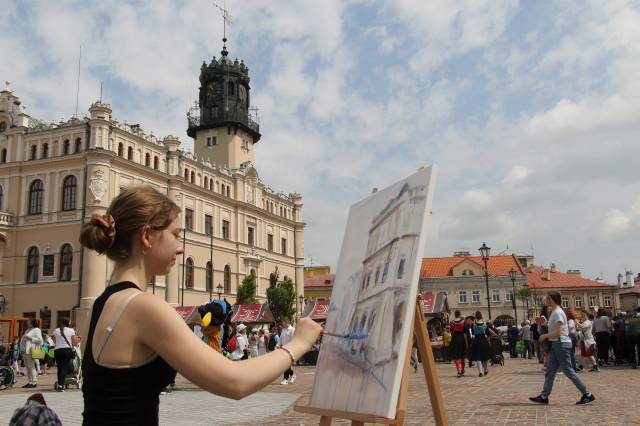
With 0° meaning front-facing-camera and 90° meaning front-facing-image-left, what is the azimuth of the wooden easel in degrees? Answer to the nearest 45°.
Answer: approximately 45°

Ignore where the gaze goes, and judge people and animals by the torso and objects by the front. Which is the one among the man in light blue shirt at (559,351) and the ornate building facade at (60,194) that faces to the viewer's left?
the man in light blue shirt

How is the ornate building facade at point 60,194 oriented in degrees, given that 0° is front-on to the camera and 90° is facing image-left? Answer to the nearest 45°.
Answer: approximately 315°

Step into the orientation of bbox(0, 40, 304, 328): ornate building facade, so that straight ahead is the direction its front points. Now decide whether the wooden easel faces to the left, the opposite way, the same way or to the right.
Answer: to the right

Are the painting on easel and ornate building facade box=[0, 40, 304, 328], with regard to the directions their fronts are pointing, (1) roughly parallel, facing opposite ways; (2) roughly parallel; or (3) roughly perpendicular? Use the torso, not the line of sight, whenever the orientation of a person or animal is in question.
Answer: roughly perpendicular

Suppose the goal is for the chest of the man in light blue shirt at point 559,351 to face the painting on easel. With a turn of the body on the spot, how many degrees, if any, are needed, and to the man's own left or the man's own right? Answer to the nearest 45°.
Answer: approximately 90° to the man's own left

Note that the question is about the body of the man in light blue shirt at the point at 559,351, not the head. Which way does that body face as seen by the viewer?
to the viewer's left

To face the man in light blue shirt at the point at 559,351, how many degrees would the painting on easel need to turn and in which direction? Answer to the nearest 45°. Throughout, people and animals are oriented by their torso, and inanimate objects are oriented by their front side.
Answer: approximately 180°

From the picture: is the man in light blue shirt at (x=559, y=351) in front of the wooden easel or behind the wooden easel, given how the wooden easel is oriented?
behind

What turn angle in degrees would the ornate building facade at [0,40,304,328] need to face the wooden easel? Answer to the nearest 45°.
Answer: approximately 45° to its right

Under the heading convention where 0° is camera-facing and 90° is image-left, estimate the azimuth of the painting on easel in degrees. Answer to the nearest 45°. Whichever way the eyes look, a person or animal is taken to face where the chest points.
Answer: approximately 45°

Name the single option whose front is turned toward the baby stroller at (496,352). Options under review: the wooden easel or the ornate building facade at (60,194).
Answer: the ornate building facade
